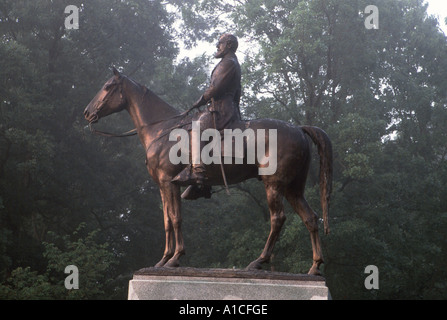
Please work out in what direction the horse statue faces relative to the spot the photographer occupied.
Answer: facing to the left of the viewer

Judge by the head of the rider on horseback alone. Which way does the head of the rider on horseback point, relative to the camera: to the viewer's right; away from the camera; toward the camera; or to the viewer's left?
to the viewer's left

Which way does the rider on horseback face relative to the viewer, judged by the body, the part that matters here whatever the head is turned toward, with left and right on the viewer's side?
facing to the left of the viewer
